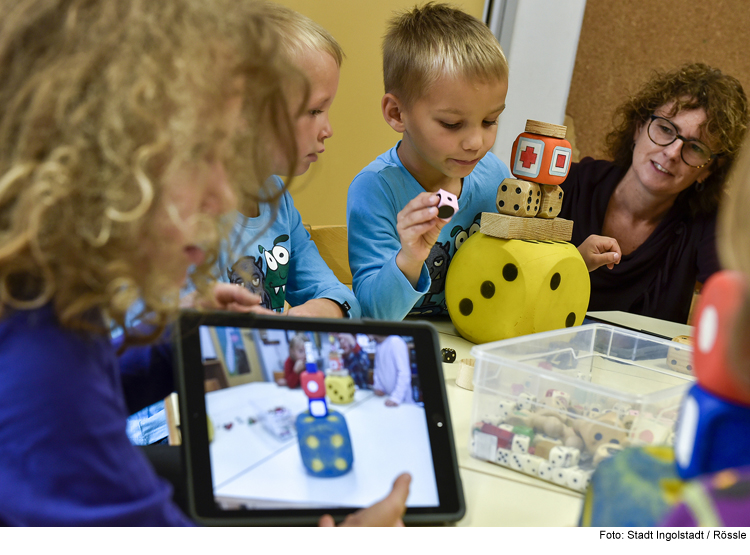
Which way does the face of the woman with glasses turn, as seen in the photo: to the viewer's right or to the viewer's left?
to the viewer's left

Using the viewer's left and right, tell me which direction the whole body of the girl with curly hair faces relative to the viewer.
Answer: facing to the right of the viewer

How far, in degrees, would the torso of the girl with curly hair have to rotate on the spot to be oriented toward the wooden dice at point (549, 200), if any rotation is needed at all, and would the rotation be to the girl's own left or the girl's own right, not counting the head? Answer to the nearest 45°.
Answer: approximately 45° to the girl's own left

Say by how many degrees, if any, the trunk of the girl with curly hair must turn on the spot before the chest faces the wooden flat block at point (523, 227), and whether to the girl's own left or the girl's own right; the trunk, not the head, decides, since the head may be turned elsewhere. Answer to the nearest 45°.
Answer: approximately 45° to the girl's own left

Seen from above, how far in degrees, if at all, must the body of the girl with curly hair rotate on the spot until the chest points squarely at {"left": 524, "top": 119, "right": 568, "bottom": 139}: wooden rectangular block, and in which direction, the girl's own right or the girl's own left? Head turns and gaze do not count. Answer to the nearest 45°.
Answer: approximately 45° to the girl's own left

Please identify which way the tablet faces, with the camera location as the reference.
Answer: facing the viewer

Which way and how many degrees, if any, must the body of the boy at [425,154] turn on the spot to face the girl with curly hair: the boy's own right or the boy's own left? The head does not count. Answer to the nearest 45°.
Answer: approximately 45° to the boy's own right

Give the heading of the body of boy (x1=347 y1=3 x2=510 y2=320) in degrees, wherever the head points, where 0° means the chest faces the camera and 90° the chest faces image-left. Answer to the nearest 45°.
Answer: approximately 315°
